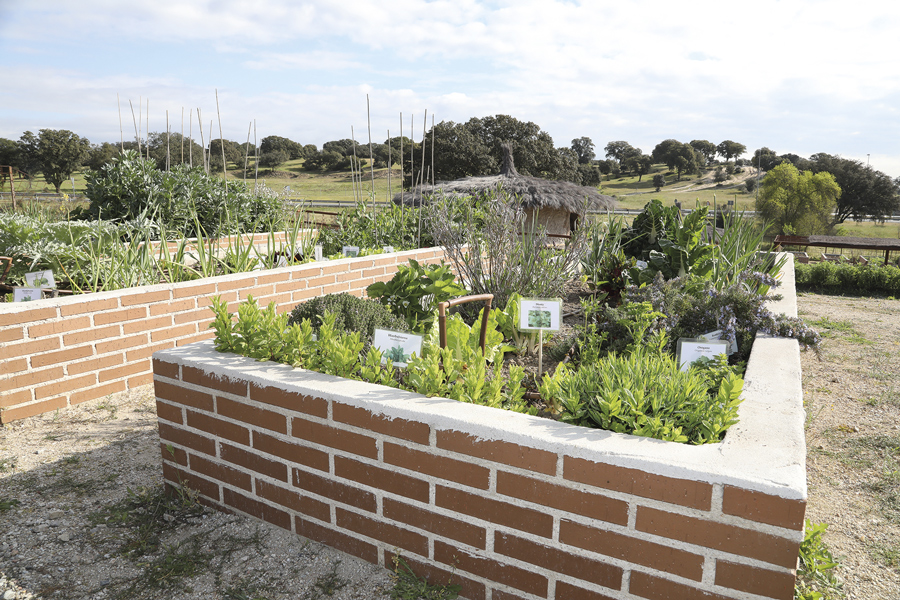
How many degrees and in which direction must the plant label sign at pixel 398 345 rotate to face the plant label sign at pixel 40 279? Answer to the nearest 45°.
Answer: approximately 135° to its right

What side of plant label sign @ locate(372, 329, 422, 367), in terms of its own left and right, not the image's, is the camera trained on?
front

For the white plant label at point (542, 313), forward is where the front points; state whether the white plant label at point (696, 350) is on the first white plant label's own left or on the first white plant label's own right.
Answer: on the first white plant label's own left

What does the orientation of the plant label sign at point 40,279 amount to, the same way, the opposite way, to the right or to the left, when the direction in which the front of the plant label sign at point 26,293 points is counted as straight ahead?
the same way

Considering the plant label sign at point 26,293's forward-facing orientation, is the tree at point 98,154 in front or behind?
behind

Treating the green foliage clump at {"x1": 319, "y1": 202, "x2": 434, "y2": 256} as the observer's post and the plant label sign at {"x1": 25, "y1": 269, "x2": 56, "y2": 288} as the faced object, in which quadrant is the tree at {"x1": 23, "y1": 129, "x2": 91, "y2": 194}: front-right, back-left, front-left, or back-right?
back-right

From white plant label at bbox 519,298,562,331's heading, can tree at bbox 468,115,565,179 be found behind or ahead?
behind

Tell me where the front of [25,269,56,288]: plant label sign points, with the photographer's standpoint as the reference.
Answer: facing the viewer

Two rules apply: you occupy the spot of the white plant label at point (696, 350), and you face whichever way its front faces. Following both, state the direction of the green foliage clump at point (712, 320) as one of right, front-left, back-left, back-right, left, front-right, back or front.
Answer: back

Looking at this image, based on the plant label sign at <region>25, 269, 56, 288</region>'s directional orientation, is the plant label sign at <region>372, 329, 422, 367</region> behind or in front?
in front

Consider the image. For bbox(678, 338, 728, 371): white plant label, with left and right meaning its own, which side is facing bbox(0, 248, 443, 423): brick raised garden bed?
right

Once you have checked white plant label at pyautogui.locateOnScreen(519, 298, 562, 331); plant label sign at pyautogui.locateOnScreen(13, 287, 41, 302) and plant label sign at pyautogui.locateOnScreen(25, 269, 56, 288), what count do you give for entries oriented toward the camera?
3

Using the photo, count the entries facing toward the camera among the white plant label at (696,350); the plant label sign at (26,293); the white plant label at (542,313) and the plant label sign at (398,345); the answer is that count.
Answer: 4

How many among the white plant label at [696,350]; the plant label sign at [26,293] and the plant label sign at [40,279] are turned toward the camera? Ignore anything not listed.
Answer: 3

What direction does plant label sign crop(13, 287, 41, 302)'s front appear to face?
toward the camera

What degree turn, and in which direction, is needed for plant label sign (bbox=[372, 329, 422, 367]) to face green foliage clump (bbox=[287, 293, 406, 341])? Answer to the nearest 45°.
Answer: approximately 180°

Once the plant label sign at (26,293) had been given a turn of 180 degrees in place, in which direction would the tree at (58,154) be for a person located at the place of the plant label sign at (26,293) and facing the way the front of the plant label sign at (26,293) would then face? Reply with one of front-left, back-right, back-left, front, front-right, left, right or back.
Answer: front

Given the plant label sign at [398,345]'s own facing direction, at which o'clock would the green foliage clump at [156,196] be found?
The green foliage clump is roughly at 5 o'clock from the plant label sign.
